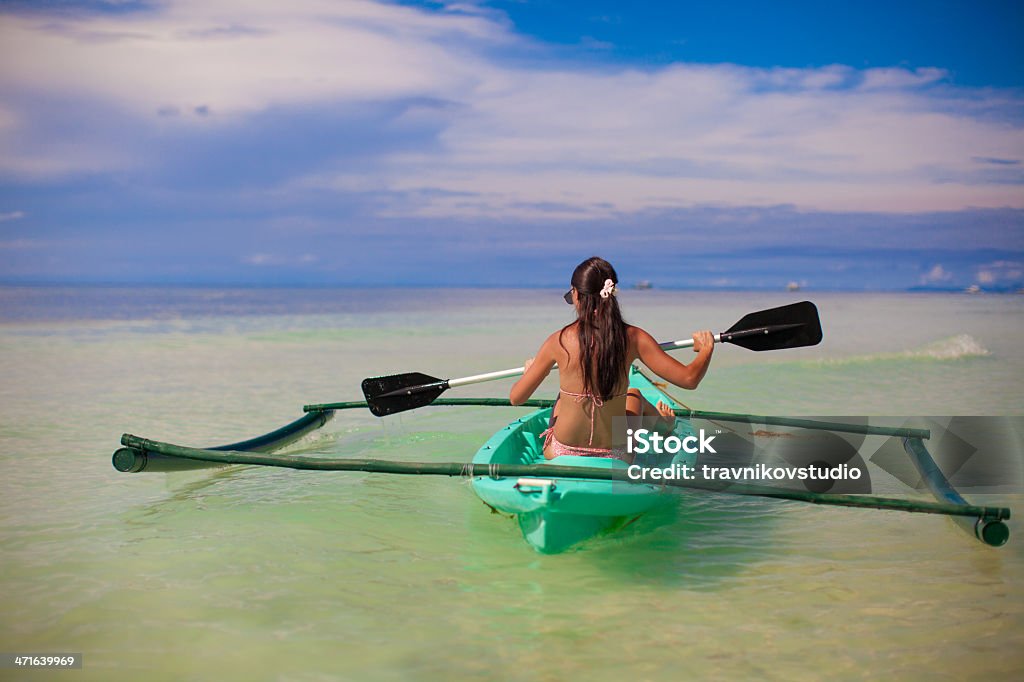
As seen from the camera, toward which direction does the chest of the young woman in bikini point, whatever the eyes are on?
away from the camera
